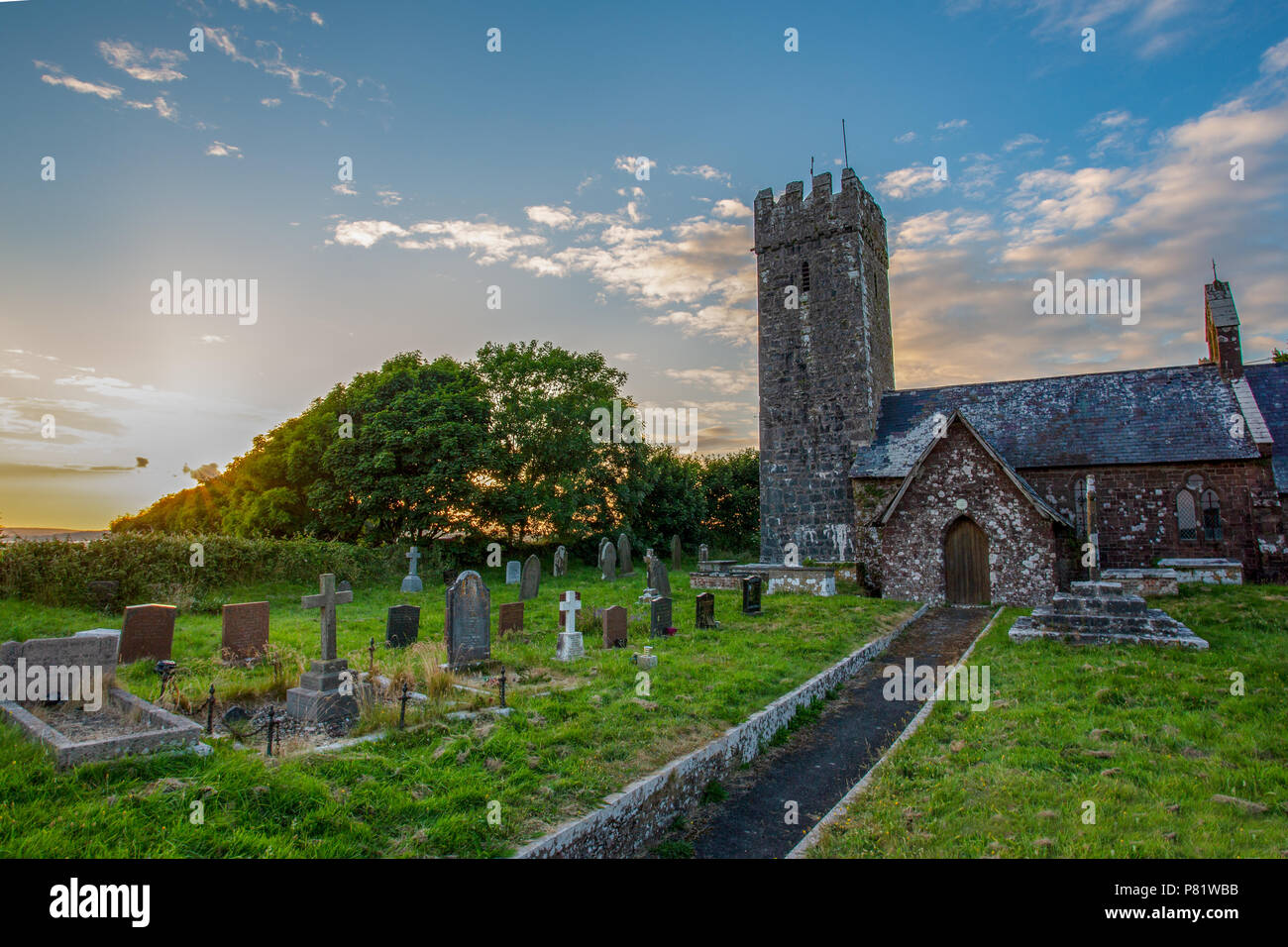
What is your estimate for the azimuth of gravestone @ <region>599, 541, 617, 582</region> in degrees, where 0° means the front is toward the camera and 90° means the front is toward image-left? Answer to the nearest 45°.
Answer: approximately 315°

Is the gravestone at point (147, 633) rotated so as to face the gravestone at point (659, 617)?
no

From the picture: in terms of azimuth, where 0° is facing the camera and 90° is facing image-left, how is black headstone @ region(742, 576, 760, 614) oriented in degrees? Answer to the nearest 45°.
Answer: approximately 315°

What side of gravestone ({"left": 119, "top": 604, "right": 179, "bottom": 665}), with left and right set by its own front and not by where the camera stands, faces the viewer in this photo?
front

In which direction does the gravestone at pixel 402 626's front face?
toward the camera

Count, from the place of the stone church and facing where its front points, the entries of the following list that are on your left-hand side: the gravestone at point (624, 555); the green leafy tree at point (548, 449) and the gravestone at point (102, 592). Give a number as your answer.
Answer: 0

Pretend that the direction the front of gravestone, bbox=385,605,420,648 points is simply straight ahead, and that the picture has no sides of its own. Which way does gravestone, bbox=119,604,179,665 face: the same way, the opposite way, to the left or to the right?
the same way

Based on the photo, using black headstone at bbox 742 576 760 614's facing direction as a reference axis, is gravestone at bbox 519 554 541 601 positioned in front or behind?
behind

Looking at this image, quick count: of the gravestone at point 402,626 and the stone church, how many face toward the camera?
2

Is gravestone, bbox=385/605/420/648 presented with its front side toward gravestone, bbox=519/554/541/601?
no

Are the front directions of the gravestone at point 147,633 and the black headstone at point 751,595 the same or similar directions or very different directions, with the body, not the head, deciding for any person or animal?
same or similar directions

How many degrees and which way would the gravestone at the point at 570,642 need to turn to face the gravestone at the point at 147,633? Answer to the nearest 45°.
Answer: approximately 135° to its right

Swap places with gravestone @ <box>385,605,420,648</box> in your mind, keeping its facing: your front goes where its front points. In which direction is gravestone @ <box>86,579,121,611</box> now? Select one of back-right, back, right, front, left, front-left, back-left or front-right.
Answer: back-right

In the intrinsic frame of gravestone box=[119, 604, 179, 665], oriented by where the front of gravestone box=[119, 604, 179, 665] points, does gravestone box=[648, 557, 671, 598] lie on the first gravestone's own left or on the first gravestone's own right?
on the first gravestone's own left

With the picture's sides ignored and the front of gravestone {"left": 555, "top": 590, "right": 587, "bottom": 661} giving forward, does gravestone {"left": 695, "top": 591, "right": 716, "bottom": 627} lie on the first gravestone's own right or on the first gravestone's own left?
on the first gravestone's own left

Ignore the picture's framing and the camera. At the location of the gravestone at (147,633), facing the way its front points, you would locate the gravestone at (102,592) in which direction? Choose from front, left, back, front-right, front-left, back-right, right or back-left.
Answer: back

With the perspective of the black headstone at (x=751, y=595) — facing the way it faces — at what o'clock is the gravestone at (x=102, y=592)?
The gravestone is roughly at 4 o'clock from the black headstone.

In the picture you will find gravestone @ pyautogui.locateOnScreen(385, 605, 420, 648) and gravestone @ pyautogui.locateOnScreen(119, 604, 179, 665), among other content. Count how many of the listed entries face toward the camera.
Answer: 2

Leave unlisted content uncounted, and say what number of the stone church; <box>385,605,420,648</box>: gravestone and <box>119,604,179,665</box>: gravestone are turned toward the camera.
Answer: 3

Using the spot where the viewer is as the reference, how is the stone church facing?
facing the viewer
